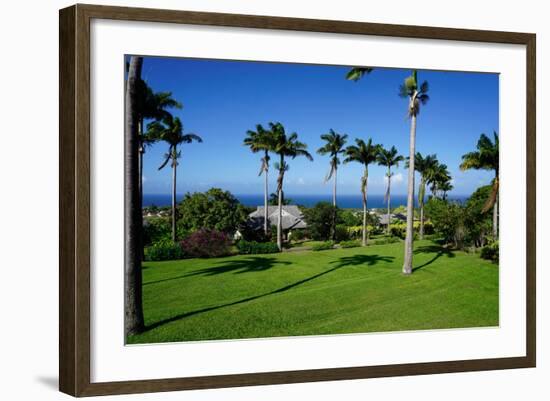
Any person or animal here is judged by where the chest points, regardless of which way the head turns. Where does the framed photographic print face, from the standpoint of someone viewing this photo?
facing the viewer and to the right of the viewer
